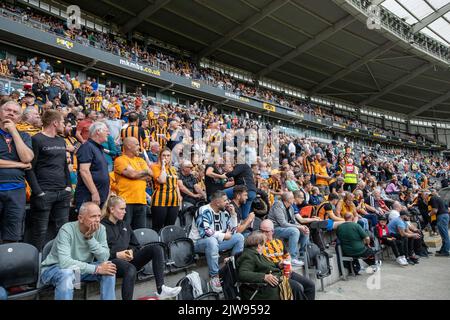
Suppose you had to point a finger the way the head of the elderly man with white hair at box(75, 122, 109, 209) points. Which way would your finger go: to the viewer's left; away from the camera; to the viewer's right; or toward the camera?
to the viewer's right

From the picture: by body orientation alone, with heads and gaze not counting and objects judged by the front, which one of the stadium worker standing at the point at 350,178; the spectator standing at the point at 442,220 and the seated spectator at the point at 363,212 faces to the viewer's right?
the seated spectator

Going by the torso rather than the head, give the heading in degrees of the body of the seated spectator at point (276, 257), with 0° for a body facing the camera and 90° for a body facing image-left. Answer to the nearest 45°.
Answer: approximately 315°

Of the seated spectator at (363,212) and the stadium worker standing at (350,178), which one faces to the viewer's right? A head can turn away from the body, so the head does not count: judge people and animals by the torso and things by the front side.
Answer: the seated spectator

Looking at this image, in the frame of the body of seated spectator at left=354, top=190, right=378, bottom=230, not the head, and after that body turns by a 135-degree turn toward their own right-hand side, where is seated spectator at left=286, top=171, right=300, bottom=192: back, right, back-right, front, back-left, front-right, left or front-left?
front

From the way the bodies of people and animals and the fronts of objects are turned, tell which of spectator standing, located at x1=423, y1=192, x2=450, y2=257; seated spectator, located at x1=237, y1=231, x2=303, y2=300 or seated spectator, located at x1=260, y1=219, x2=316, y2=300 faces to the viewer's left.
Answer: the spectator standing

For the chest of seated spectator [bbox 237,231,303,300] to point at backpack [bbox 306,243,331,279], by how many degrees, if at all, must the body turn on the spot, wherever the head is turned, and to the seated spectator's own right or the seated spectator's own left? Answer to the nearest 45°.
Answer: approximately 45° to the seated spectator's own left

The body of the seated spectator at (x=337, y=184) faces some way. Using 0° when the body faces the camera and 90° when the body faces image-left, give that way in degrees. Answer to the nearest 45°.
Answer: approximately 315°

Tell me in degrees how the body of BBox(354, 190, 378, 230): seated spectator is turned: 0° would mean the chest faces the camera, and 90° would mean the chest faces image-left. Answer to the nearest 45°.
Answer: approximately 270°
